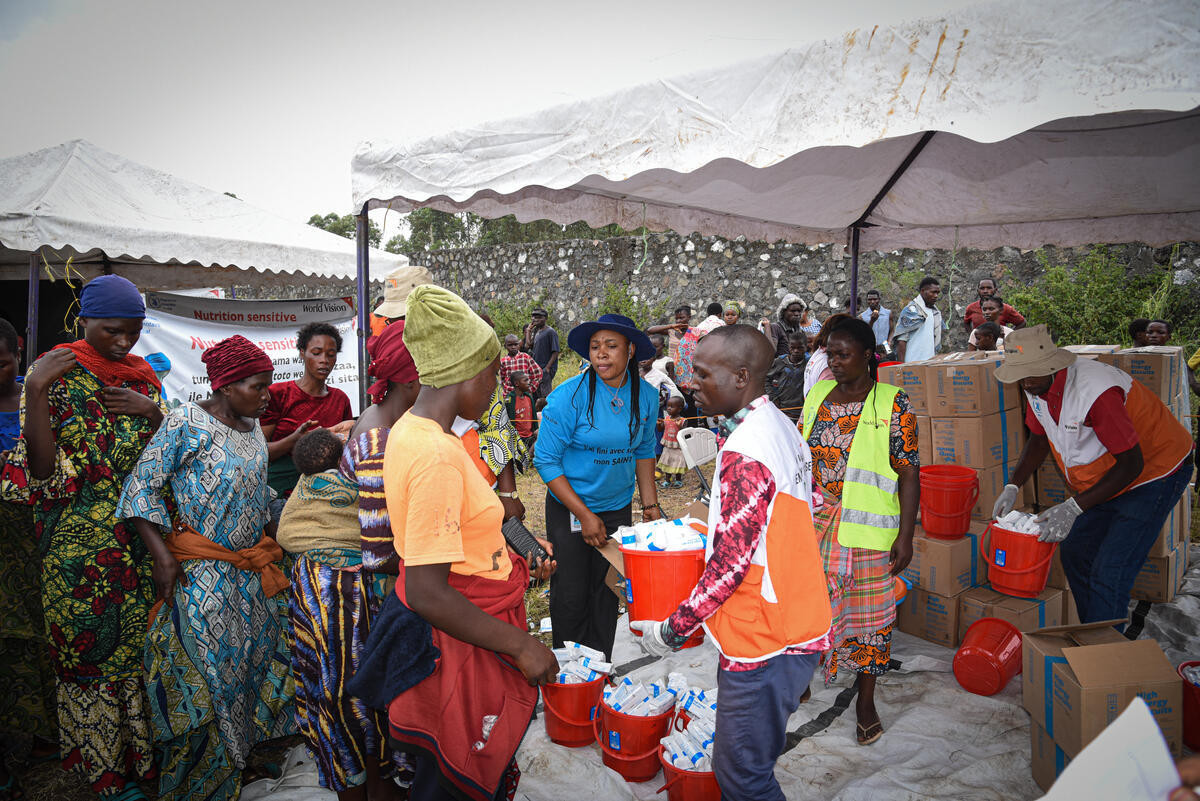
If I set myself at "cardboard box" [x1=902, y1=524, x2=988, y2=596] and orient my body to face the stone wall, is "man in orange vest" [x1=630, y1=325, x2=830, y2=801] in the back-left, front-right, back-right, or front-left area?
back-left

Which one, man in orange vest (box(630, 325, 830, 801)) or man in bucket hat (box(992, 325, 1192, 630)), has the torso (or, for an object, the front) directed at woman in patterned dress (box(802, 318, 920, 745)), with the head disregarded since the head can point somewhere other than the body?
the man in bucket hat

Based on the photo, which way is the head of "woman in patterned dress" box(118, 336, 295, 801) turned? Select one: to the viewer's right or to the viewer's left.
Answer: to the viewer's right

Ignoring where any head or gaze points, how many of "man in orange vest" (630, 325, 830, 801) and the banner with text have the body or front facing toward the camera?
1

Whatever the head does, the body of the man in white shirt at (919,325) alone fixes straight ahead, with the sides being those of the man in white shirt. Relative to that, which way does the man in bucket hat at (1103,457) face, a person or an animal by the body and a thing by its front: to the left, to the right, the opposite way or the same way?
to the right

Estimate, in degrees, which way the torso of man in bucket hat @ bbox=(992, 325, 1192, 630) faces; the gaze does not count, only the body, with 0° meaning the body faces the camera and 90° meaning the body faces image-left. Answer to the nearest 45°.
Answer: approximately 45°

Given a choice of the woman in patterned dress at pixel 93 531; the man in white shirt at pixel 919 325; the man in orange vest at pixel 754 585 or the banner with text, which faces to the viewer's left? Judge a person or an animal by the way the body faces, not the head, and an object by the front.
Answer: the man in orange vest

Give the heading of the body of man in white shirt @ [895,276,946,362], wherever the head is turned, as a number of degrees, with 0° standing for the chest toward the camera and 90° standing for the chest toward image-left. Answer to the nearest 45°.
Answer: approximately 315°

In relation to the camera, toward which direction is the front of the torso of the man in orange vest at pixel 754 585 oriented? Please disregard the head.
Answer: to the viewer's left
